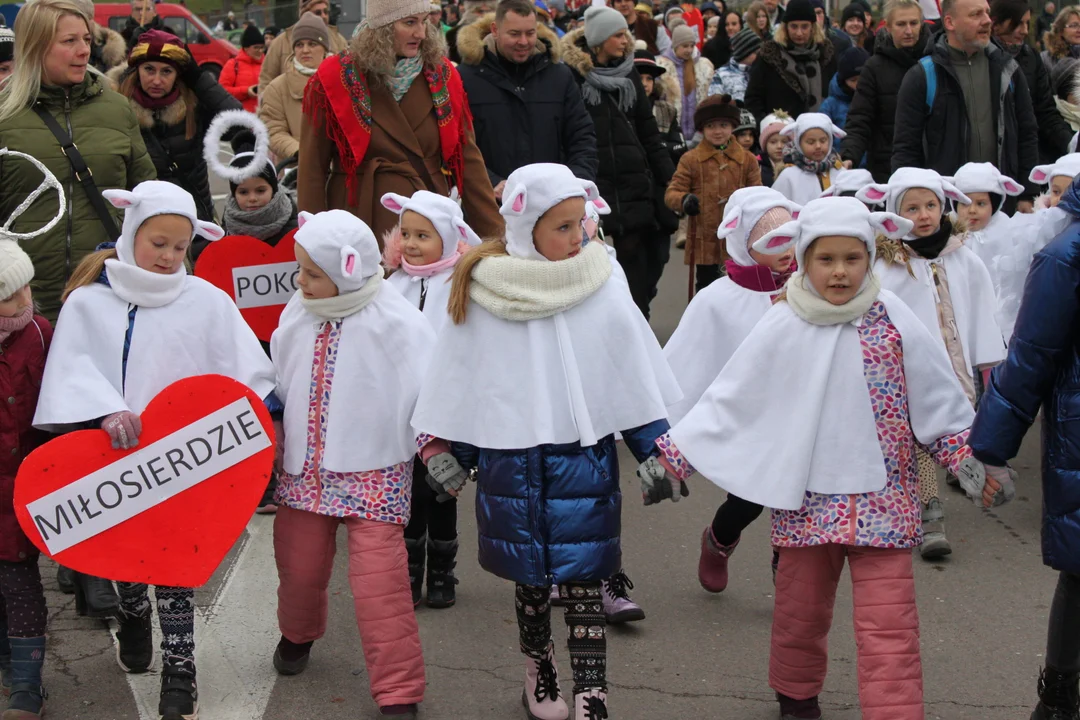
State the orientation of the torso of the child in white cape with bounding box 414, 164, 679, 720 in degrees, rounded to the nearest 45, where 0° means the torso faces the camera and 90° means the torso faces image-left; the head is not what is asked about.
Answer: approximately 0°

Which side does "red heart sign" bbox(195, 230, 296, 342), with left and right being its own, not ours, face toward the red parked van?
back

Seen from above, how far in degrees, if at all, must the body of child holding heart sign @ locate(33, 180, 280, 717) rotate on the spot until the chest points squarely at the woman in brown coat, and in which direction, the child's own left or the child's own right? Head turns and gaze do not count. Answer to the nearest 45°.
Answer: approximately 135° to the child's own left

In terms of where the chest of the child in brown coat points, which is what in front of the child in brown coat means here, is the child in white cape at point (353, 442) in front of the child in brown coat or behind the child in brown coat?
in front

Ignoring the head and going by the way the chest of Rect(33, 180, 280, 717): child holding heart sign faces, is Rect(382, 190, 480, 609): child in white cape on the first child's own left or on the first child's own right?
on the first child's own left

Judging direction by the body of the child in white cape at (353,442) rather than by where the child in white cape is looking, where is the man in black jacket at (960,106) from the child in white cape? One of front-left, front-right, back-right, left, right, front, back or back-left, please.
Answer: back

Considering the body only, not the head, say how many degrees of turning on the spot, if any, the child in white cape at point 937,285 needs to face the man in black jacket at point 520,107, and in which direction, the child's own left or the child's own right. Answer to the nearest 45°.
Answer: approximately 135° to the child's own right

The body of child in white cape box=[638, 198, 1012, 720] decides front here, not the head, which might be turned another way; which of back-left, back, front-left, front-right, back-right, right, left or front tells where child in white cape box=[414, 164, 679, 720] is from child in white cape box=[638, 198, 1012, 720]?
right

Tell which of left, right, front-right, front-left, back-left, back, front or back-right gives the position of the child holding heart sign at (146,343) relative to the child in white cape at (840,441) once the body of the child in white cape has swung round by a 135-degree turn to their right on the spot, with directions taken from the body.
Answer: front-left

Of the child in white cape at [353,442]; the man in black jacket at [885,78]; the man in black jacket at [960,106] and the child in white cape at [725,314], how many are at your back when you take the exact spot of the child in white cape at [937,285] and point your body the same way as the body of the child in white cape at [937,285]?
2
